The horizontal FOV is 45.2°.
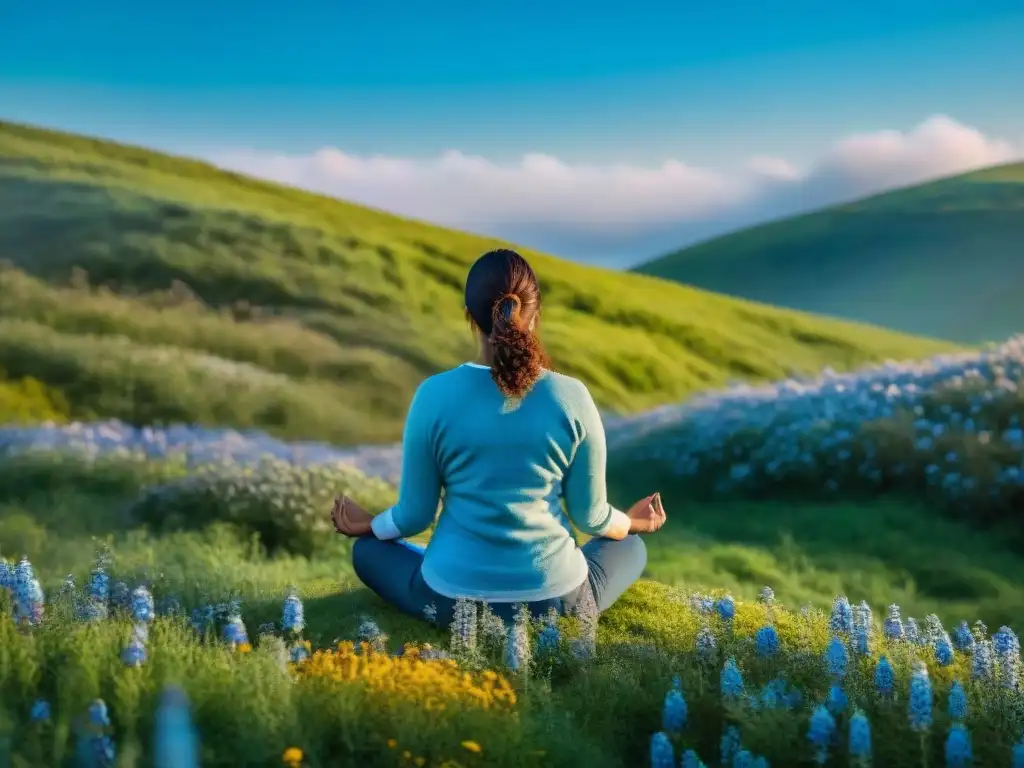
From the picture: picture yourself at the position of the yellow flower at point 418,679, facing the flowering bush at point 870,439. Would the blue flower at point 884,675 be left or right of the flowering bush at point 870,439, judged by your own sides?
right

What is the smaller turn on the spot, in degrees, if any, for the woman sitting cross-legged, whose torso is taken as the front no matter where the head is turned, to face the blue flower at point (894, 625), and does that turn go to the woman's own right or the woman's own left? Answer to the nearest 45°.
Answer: approximately 90° to the woman's own right

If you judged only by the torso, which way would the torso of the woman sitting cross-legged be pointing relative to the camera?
away from the camera

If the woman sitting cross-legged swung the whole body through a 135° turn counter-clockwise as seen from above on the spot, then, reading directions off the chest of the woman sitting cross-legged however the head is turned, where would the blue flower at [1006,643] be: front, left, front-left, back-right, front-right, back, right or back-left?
back-left

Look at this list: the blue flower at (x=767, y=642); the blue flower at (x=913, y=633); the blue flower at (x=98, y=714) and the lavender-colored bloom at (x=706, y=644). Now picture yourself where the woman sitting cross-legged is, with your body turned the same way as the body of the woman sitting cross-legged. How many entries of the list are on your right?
3

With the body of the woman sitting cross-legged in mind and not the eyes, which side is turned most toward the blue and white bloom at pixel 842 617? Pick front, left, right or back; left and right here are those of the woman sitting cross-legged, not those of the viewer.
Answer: right

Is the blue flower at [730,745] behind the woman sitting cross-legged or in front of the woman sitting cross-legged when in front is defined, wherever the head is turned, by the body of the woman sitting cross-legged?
behind

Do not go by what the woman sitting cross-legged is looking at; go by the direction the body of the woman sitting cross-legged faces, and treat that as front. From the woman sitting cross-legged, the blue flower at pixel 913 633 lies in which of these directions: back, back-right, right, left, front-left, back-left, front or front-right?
right

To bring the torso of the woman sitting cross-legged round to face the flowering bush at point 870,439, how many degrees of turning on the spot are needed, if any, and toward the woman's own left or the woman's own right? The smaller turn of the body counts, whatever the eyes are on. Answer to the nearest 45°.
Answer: approximately 45° to the woman's own right

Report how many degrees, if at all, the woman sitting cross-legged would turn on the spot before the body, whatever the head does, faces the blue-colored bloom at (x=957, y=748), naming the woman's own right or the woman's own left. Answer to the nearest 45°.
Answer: approximately 135° to the woman's own right

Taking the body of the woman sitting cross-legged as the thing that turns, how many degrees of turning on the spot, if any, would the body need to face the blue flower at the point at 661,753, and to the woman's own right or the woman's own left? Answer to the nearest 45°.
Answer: approximately 135° to the woman's own right

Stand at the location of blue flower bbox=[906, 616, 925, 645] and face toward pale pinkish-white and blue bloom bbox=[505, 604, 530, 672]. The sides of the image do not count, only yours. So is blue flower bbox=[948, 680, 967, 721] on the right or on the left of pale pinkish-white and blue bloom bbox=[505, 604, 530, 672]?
left

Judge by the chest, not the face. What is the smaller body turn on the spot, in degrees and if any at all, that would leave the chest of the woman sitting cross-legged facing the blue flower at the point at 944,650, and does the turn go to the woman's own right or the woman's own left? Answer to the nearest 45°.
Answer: approximately 90° to the woman's own right

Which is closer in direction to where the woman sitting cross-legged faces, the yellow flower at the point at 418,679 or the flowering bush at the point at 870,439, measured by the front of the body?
the flowering bush

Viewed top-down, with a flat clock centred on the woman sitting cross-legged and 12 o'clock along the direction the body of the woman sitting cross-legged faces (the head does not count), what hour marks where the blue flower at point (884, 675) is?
The blue flower is roughly at 4 o'clock from the woman sitting cross-legged.
